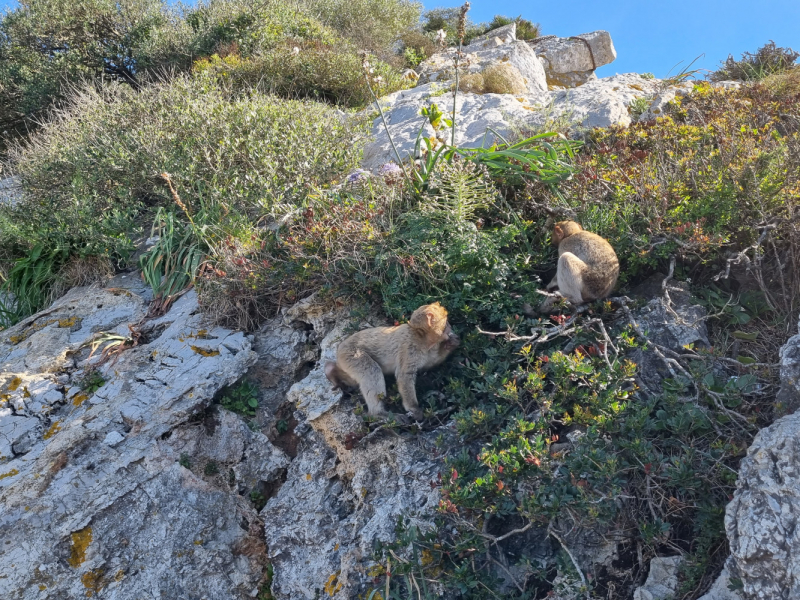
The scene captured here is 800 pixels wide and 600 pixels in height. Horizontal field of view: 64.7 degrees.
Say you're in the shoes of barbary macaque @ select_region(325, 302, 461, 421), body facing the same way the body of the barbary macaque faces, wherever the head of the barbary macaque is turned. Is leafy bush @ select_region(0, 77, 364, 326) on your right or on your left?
on your left

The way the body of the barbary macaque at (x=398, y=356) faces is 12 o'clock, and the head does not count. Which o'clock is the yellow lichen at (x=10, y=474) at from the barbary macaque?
The yellow lichen is roughly at 6 o'clock from the barbary macaque.

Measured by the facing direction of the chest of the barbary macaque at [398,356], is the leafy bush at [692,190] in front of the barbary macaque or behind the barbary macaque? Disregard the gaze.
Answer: in front

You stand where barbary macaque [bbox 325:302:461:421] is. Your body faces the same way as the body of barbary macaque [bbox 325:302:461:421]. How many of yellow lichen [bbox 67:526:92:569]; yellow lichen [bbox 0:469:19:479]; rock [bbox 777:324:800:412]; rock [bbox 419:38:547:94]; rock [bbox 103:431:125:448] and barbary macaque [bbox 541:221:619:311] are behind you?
3

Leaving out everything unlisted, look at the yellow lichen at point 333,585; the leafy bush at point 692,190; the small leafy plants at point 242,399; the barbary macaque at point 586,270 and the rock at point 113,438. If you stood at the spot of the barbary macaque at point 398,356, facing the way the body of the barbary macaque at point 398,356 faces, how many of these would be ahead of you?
2

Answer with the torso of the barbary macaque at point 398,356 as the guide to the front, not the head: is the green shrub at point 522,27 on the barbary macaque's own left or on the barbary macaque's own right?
on the barbary macaque's own left

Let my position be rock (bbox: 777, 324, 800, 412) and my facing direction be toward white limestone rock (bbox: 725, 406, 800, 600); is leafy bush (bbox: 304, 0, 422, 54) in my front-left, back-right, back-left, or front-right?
back-right

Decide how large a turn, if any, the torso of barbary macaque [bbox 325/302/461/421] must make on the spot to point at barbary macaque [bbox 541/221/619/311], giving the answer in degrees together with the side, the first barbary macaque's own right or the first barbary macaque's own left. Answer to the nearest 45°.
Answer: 0° — it already faces it

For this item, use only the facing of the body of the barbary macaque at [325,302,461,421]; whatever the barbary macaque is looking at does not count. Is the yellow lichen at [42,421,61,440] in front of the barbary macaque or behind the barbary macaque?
behind

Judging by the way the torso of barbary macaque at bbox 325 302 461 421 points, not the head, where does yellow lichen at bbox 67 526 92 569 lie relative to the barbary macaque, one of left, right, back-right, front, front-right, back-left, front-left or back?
back

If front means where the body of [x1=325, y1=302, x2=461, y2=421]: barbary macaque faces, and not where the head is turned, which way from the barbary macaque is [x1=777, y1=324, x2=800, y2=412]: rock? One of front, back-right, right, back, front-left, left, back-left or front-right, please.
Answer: front-right

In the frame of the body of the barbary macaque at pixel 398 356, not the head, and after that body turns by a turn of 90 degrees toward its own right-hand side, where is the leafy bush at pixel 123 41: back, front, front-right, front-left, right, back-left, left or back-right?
back

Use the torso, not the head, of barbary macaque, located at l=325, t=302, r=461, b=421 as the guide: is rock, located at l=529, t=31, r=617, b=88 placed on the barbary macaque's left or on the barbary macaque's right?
on the barbary macaque's left

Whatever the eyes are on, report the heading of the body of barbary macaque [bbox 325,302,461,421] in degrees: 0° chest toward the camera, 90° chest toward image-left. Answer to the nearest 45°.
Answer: approximately 270°

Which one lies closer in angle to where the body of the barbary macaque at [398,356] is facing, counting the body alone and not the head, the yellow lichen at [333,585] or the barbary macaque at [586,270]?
the barbary macaque

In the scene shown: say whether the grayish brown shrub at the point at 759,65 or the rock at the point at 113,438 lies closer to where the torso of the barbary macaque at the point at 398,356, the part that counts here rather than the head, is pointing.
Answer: the grayish brown shrub

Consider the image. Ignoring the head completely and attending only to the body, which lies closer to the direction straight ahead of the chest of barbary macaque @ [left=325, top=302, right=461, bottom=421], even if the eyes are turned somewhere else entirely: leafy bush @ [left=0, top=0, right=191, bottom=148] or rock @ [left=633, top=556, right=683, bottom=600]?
the rock

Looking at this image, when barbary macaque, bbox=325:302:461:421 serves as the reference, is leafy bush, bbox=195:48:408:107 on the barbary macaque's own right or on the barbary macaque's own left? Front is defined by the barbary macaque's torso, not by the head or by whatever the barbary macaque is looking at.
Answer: on the barbary macaque's own left
